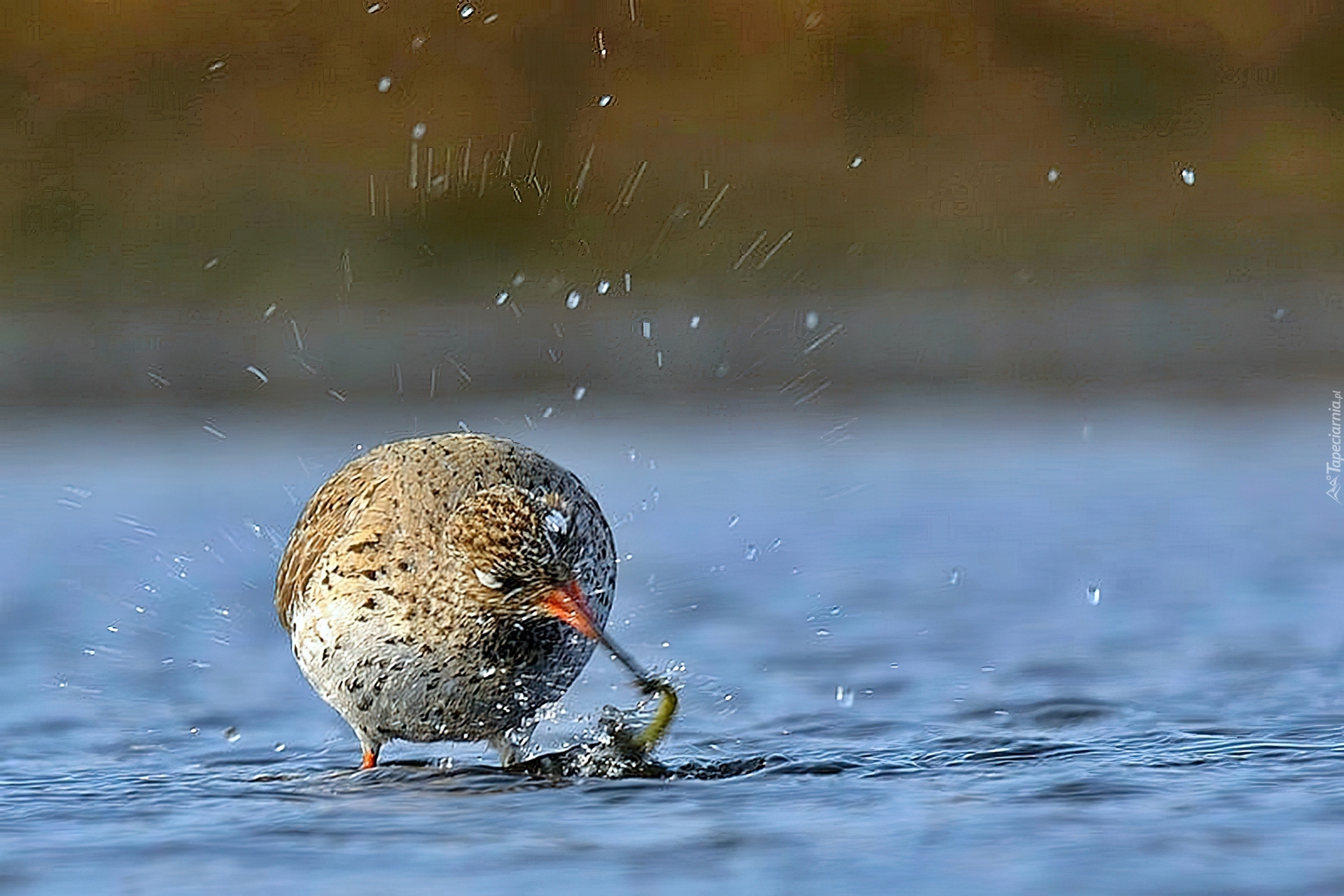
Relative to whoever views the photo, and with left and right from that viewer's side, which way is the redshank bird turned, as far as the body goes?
facing the viewer and to the right of the viewer

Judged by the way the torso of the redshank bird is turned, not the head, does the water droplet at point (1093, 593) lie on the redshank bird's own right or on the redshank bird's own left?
on the redshank bird's own left
